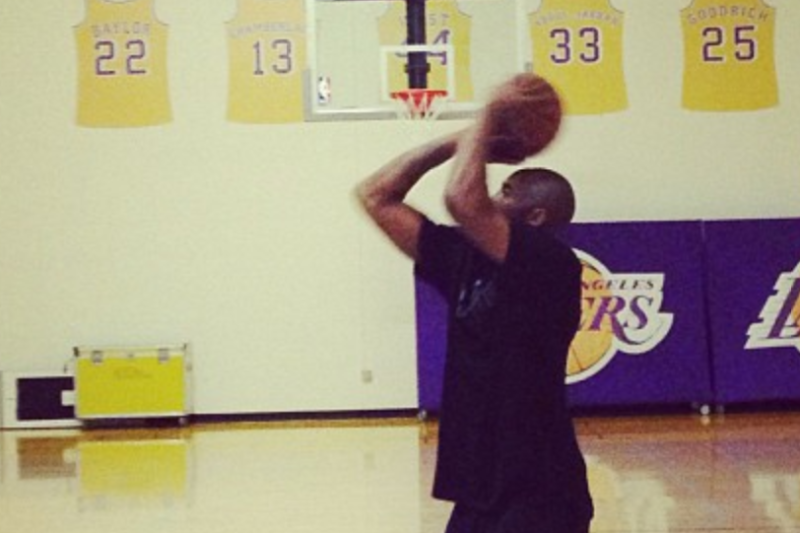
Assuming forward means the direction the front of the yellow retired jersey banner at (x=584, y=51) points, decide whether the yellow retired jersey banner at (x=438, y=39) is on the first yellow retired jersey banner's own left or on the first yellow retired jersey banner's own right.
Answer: on the first yellow retired jersey banner's own right

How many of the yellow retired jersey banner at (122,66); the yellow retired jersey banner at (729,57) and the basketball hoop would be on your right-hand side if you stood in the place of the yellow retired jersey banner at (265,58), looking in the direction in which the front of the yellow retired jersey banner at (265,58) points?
1

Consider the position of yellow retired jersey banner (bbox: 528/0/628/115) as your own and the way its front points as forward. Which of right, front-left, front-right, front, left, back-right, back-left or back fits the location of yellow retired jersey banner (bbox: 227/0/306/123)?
right

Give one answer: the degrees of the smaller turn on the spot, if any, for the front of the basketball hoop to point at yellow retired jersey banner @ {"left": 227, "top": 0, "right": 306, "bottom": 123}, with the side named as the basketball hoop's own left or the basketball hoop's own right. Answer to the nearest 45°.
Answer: approximately 90° to the basketball hoop's own right

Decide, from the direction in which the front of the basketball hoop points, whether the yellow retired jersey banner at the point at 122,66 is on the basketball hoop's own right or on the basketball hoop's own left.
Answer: on the basketball hoop's own right

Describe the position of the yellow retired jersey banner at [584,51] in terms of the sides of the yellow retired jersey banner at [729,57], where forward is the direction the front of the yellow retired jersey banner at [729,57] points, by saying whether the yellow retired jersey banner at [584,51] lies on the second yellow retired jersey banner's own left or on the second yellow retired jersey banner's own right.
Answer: on the second yellow retired jersey banner's own right

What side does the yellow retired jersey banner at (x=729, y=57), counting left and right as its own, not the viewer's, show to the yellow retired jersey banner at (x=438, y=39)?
right

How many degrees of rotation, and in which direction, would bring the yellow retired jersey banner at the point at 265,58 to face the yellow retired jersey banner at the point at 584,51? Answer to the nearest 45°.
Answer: approximately 90° to its left

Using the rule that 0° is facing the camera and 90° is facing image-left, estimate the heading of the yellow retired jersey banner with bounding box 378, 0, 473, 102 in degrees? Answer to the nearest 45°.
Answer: approximately 0°

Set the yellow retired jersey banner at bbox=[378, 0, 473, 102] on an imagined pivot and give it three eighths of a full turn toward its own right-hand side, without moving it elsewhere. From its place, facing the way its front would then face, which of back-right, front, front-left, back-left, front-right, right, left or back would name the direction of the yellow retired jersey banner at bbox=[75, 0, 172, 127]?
front-left
